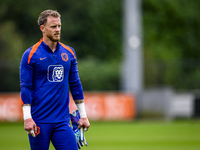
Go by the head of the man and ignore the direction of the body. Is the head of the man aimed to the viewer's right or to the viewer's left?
to the viewer's right

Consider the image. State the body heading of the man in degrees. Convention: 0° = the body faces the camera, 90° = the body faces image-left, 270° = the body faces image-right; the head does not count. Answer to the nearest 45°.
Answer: approximately 315°
